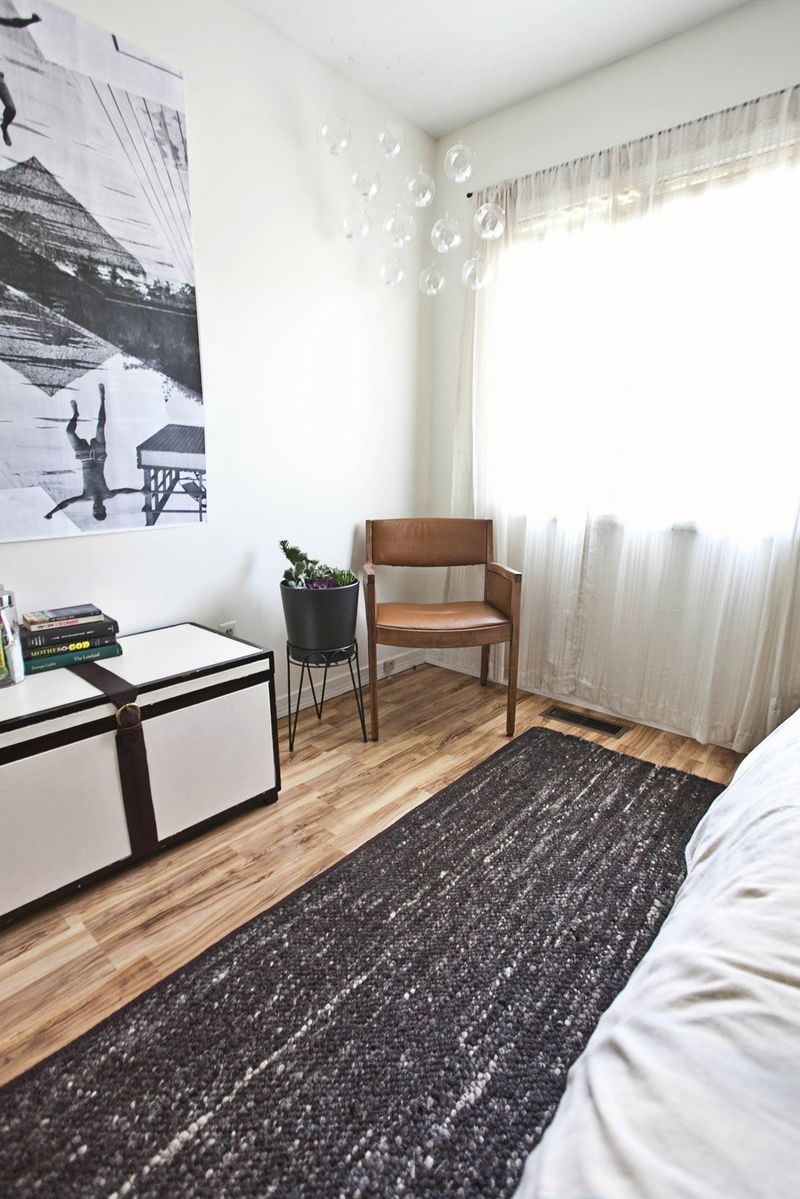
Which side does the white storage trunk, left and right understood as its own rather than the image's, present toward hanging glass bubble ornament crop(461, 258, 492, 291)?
left

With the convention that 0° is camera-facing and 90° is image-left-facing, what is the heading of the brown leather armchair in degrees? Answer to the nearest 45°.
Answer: approximately 0°

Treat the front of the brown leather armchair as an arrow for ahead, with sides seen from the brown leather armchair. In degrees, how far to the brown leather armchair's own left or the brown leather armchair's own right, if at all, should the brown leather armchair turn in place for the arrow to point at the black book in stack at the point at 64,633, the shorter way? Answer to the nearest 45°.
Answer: approximately 45° to the brown leather armchair's own right

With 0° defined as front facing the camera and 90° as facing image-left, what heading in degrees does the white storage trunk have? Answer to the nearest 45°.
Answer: approximately 315°

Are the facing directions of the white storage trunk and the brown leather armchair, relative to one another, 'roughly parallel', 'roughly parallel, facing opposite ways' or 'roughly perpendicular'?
roughly perpendicular

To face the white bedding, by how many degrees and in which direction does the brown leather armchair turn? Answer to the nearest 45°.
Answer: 0° — it already faces it

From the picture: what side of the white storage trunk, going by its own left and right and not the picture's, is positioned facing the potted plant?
left
